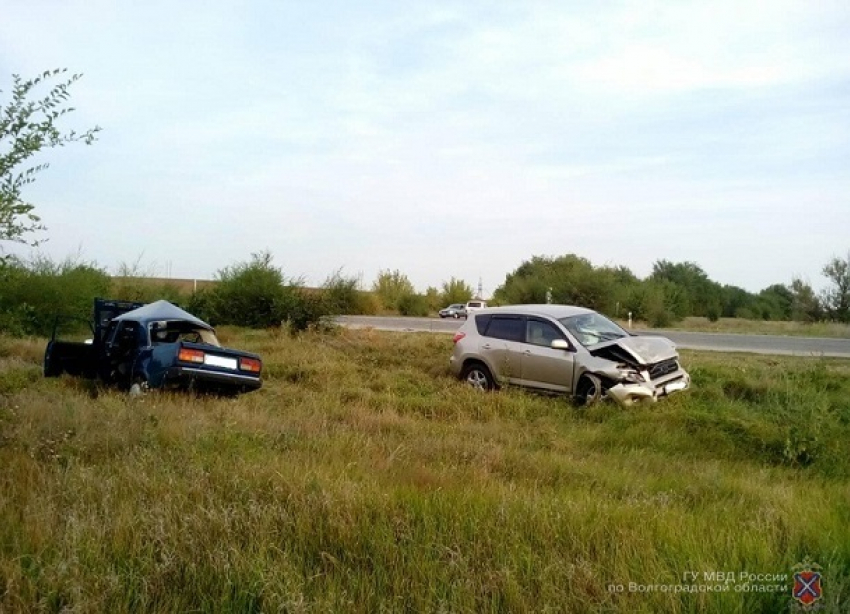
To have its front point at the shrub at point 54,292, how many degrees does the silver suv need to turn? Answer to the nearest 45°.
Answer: approximately 180°

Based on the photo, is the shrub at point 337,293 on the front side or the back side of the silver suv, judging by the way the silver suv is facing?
on the back side

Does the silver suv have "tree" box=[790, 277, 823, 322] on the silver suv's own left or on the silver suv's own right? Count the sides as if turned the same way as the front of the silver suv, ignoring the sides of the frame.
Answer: on the silver suv's own left

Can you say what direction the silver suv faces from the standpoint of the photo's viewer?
facing the viewer and to the right of the viewer

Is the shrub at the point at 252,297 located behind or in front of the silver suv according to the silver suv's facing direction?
behind
